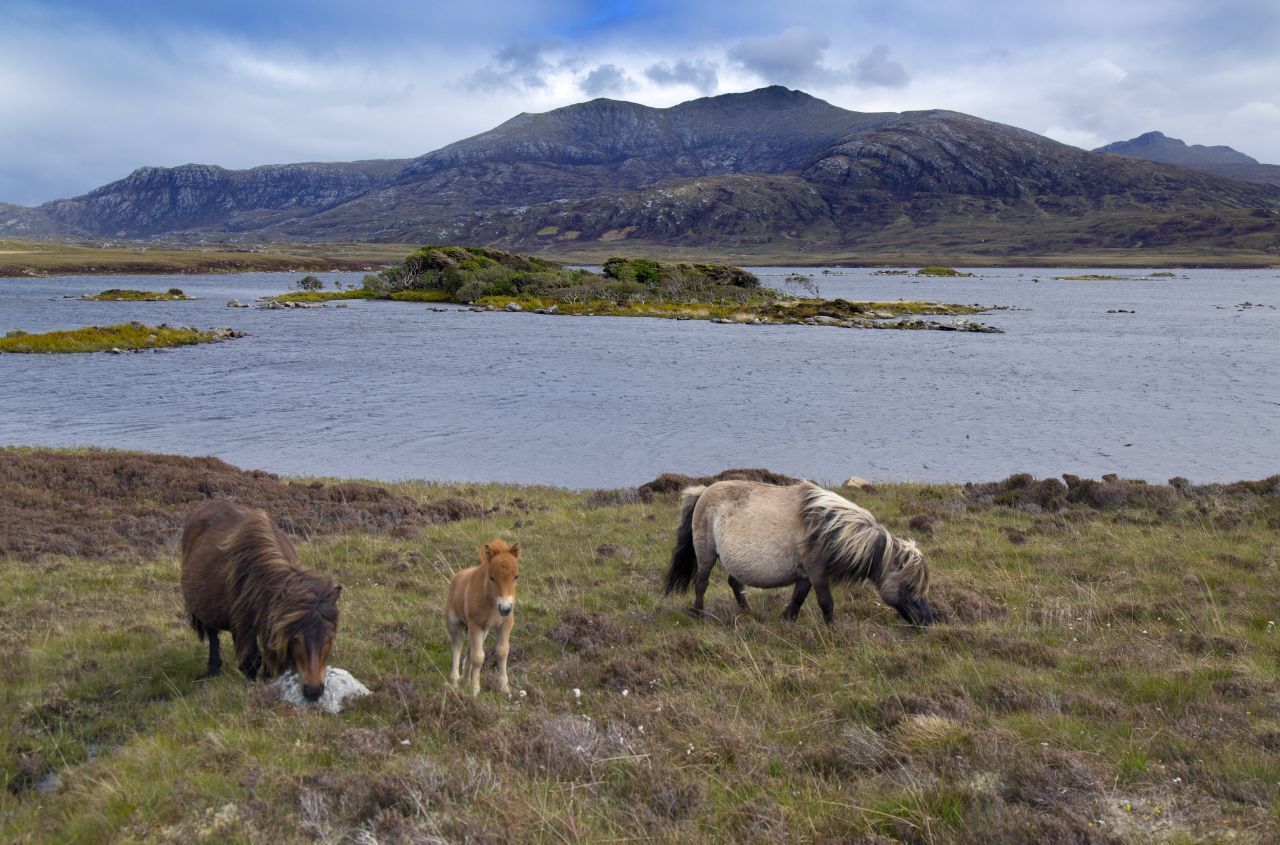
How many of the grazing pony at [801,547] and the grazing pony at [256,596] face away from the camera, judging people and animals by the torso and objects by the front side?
0

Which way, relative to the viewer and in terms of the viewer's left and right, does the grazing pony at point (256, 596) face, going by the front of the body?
facing the viewer and to the right of the viewer

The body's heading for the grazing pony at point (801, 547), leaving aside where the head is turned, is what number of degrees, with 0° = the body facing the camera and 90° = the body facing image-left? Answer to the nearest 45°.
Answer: approximately 270°

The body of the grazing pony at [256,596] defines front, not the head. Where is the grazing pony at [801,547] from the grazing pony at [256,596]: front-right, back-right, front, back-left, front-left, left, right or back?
front-left

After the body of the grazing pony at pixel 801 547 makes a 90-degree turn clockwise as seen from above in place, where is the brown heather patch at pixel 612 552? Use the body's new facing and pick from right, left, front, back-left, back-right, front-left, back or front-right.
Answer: back-right
